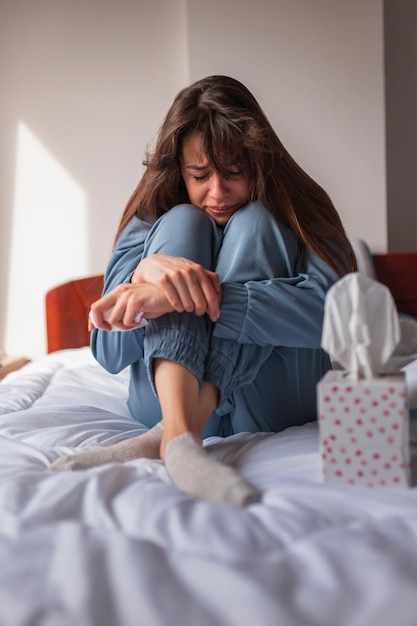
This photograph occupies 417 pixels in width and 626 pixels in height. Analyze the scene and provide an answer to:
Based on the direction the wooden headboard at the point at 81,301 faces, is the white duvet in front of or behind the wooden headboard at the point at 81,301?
in front

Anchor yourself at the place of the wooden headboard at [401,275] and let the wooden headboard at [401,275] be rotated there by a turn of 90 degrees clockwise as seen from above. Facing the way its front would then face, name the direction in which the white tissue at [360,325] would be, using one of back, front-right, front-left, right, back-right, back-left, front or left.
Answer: left

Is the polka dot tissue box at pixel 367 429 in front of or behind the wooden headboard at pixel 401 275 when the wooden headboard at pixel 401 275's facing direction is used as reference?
in front

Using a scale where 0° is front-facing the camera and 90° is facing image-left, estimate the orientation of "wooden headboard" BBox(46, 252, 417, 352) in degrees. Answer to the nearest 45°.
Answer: approximately 0°
